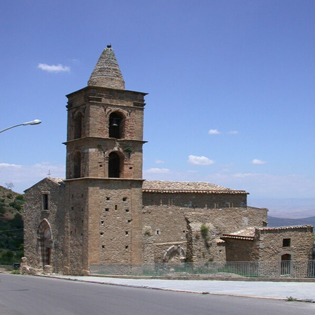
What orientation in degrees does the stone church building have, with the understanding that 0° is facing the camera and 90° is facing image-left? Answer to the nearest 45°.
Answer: approximately 45°
